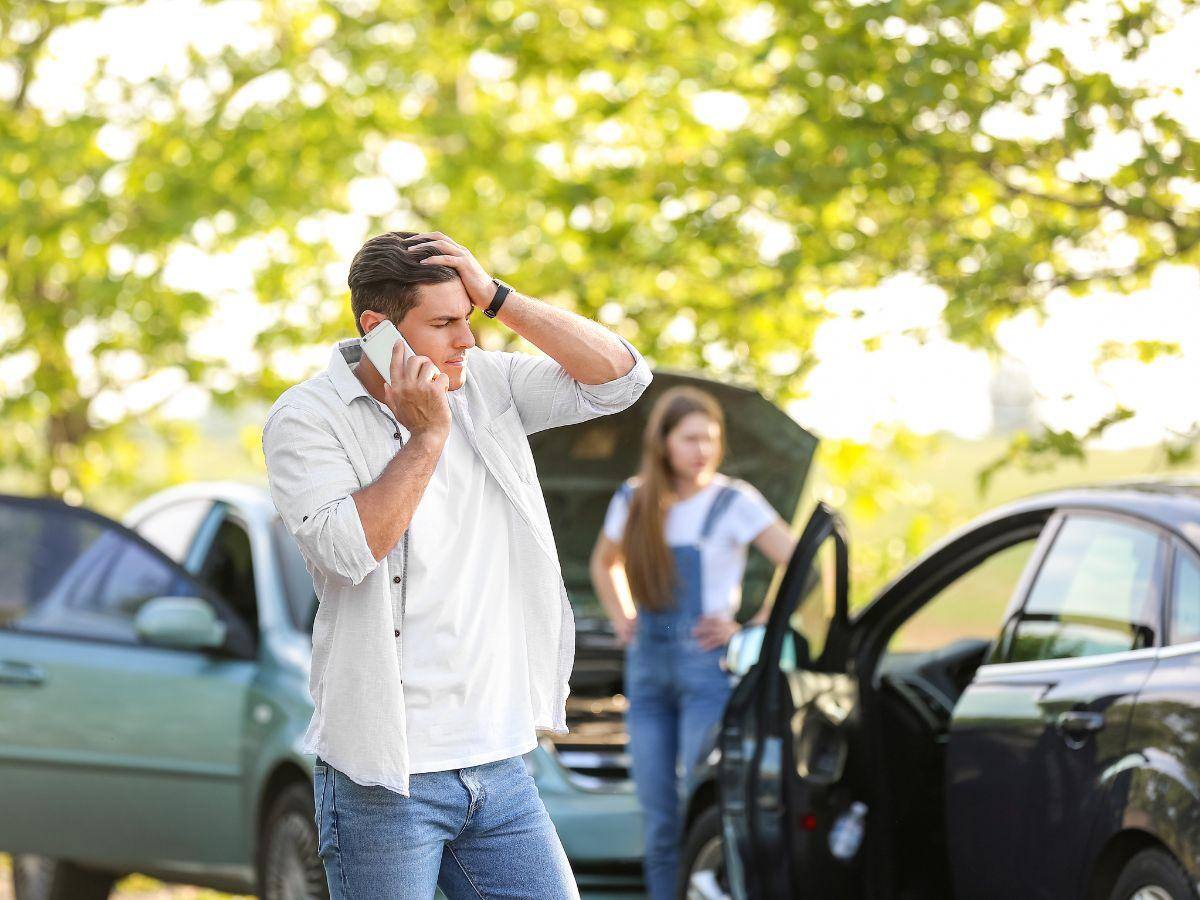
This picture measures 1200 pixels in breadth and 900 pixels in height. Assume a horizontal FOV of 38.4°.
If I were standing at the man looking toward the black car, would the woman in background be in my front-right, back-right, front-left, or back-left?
front-left

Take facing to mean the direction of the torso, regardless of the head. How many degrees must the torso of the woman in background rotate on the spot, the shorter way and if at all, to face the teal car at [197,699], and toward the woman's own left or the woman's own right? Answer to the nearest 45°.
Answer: approximately 90° to the woman's own right

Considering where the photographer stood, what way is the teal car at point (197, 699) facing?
facing the viewer and to the right of the viewer

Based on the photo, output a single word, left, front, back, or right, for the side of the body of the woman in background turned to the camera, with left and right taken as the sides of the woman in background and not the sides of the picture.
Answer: front

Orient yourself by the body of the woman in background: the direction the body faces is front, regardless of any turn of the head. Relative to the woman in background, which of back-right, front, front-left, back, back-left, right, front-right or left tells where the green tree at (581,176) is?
back

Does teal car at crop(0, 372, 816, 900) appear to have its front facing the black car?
yes

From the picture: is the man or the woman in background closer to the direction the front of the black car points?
the woman in background

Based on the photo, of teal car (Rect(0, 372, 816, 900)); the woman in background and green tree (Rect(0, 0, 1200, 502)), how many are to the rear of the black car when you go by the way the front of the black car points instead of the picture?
0

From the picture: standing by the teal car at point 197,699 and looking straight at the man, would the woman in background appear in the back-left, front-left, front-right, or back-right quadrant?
front-left

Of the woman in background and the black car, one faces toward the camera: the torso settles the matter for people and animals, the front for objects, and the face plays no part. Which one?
the woman in background

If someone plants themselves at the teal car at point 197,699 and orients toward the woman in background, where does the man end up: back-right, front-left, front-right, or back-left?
front-right

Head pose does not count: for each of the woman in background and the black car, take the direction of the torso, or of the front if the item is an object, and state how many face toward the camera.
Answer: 1

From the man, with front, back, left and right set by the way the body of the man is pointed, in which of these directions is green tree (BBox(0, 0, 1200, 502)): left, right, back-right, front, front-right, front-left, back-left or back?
back-left

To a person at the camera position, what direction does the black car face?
facing away from the viewer and to the left of the viewer

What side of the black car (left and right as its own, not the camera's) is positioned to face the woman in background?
front

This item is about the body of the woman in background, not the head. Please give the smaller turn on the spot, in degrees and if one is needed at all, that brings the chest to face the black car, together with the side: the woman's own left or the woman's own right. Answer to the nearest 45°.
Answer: approximately 45° to the woman's own left
